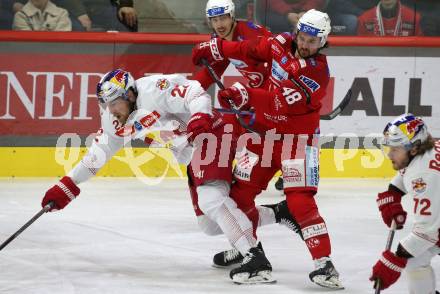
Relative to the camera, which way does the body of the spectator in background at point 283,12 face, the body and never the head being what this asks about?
toward the camera

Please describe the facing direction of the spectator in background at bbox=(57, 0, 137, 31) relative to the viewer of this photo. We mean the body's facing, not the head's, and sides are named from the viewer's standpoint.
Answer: facing the viewer

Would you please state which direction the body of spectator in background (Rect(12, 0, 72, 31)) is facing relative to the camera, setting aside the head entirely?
toward the camera

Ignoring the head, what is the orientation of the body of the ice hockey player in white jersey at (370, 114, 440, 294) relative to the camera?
to the viewer's left

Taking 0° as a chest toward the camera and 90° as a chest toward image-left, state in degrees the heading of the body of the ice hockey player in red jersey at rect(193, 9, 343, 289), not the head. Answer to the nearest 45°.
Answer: approximately 45°

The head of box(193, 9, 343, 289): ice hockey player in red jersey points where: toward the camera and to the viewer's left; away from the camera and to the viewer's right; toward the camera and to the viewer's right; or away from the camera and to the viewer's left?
toward the camera and to the viewer's left

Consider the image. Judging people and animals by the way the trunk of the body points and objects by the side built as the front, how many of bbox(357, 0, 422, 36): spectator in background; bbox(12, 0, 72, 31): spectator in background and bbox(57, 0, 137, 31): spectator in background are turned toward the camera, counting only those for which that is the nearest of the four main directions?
3

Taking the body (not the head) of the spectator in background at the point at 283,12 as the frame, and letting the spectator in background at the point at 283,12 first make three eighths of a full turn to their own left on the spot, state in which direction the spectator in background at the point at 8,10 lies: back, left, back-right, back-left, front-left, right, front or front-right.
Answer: back-left

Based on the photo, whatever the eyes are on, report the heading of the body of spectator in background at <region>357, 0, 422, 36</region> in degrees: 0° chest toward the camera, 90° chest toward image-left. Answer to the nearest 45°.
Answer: approximately 0°

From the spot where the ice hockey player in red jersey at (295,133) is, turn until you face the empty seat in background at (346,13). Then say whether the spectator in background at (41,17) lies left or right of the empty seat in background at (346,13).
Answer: left

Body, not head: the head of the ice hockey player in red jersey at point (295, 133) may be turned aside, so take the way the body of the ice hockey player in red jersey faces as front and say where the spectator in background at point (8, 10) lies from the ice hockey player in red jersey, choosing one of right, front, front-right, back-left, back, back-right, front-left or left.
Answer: right

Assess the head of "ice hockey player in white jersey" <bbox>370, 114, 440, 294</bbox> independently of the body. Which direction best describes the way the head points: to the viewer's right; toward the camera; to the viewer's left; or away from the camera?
to the viewer's left

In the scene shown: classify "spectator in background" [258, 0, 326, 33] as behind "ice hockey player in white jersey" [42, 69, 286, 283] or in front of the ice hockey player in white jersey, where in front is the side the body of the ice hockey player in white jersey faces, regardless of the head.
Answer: behind

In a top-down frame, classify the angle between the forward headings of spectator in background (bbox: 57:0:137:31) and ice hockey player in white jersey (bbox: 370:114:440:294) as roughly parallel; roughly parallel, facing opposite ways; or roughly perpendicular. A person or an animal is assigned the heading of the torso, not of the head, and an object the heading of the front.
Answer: roughly perpendicular

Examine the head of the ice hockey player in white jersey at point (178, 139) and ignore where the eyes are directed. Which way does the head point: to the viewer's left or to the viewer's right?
to the viewer's left
